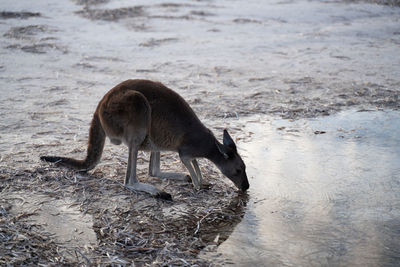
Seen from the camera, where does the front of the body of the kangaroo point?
to the viewer's right
